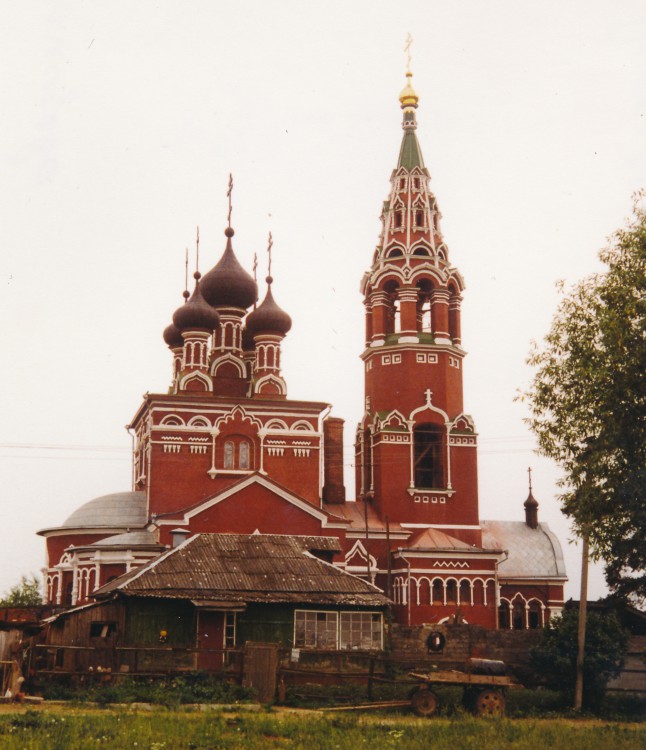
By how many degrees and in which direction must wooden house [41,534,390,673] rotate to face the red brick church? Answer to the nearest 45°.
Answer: approximately 180°

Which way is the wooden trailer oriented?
to the viewer's left

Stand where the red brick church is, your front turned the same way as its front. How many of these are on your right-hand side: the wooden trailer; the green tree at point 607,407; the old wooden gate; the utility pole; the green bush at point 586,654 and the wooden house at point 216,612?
6

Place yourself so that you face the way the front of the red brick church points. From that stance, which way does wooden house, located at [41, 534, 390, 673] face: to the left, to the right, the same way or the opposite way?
to the right

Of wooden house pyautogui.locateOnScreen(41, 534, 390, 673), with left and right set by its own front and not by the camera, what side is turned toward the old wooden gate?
front

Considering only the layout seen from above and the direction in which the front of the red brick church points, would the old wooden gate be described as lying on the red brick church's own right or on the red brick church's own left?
on the red brick church's own right

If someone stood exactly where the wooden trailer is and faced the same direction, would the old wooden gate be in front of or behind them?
in front

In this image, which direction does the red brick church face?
to the viewer's right

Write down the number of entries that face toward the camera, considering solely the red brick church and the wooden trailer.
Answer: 0

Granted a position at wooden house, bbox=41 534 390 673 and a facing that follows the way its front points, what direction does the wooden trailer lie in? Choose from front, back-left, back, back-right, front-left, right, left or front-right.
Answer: front-left

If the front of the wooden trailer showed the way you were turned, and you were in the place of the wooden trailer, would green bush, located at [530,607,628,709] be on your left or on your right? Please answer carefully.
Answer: on your right

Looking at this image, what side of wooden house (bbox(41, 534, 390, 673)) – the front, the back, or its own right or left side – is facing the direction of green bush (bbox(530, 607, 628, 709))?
left

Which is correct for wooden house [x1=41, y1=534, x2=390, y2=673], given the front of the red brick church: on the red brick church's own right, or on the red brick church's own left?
on the red brick church's own right
